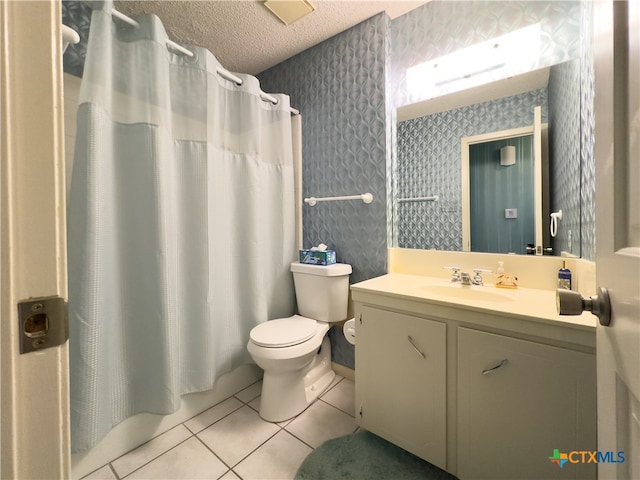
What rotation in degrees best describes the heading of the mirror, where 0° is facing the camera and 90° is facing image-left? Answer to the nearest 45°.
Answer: approximately 45°

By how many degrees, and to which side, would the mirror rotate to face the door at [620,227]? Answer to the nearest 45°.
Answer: approximately 45° to its left

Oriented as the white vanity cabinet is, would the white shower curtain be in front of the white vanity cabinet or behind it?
in front

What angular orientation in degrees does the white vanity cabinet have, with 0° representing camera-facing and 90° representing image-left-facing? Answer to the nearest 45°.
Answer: approximately 45°

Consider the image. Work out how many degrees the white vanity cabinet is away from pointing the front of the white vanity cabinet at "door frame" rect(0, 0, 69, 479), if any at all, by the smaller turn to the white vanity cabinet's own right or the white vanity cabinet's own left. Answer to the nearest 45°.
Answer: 0° — it already faces it

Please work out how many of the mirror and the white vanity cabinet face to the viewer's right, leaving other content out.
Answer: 0
